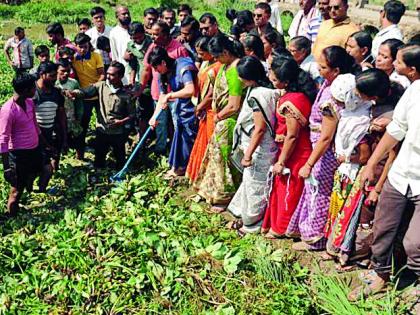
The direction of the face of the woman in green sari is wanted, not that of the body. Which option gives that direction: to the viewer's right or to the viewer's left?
to the viewer's left

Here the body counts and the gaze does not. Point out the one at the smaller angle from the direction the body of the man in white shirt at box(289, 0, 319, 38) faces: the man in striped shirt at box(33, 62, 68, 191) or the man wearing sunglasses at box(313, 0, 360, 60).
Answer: the man in striped shirt

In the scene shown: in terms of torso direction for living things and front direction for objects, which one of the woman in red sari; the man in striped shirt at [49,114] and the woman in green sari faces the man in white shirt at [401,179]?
the man in striped shirt

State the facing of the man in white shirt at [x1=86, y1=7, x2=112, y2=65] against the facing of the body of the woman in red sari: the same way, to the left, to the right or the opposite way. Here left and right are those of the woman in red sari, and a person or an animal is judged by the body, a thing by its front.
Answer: to the left

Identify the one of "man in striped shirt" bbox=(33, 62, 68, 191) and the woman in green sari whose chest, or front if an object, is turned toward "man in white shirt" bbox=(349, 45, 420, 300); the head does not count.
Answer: the man in striped shirt

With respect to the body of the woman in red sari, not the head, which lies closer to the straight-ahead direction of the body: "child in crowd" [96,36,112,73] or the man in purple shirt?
the man in purple shirt

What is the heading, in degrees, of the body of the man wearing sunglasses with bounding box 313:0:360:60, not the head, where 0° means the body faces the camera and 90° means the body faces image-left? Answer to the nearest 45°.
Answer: approximately 45°
